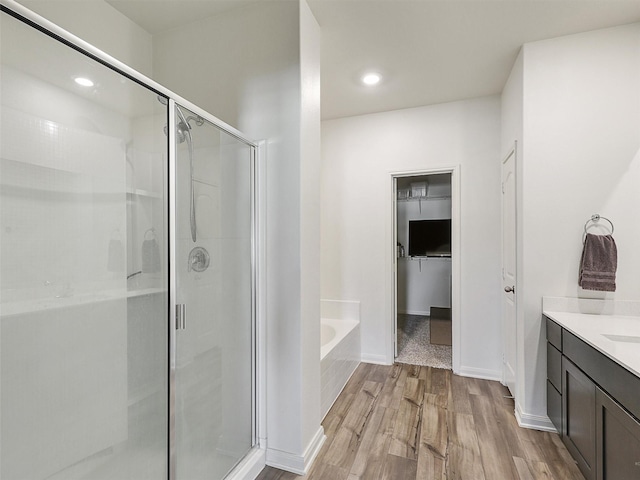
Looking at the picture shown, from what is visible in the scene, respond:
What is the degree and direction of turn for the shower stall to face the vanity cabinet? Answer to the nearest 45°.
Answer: approximately 45° to its left

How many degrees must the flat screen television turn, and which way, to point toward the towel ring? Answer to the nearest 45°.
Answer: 0° — it already faces it

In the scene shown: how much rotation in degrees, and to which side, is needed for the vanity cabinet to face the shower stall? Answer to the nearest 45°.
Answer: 0° — it already faces it

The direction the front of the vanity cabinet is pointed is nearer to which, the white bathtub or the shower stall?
the shower stall

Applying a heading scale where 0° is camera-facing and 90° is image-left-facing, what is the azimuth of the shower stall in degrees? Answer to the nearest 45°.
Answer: approximately 315°

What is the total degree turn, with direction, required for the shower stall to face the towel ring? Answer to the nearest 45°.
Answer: approximately 45° to its left

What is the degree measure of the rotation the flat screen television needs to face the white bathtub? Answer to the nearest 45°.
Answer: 0° — it already faces it

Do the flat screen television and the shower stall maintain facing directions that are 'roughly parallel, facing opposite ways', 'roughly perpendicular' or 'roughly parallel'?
roughly perpendicular

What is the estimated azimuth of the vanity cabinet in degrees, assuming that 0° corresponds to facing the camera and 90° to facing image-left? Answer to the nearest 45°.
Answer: approximately 45°

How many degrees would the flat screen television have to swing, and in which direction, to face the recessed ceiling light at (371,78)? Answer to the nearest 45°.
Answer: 0° — it already faces it

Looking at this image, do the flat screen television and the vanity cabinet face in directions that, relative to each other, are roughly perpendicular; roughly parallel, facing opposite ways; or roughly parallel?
roughly perpendicular

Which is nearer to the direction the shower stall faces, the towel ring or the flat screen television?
the towel ring

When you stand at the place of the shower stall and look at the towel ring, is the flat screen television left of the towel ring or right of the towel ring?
left
